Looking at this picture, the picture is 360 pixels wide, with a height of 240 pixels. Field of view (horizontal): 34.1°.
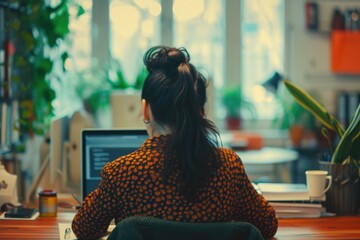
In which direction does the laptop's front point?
toward the camera

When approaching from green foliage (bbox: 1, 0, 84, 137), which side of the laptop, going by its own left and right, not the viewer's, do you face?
back

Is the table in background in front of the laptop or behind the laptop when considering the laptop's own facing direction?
behind

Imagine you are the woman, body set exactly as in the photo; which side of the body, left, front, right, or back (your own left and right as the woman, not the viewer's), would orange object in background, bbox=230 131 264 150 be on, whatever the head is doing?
front

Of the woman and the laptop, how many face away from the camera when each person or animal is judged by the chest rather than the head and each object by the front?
1

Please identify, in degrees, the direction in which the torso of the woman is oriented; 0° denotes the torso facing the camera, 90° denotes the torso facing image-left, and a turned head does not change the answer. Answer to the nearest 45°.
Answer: approximately 180°

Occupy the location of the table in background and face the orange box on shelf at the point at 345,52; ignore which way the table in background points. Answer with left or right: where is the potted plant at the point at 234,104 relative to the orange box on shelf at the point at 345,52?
left

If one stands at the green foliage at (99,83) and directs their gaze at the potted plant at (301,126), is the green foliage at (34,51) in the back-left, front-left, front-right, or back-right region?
back-right

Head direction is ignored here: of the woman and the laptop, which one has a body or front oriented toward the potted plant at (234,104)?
the woman

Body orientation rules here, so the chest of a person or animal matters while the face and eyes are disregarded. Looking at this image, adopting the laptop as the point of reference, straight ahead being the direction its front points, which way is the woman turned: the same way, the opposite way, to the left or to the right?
the opposite way

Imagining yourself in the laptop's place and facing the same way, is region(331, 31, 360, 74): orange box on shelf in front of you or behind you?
behind

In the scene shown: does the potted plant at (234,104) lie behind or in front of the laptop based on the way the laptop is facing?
behind

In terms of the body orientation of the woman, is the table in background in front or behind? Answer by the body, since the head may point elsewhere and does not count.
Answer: in front

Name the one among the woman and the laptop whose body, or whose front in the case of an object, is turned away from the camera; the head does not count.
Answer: the woman

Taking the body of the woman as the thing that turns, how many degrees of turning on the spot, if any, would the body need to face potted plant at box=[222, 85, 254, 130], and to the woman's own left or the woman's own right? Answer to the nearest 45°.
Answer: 0° — they already face it

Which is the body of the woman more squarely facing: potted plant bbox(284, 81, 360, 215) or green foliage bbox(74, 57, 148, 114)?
the green foliage
